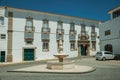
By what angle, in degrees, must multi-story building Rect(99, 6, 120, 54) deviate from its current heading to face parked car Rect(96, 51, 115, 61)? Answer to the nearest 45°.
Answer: approximately 45° to its left

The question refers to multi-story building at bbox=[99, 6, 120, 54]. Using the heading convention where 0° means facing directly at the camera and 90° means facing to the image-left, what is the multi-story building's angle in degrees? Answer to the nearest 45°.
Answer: approximately 45°

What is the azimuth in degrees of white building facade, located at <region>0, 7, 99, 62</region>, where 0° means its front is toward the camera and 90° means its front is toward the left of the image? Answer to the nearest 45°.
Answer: approximately 315°

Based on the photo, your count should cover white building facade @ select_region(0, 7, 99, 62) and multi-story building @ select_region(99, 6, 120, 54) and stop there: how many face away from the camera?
0

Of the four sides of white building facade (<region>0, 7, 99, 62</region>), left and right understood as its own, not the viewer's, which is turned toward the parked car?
front

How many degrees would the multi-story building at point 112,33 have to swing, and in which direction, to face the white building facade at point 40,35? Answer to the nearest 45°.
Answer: approximately 45° to its right
